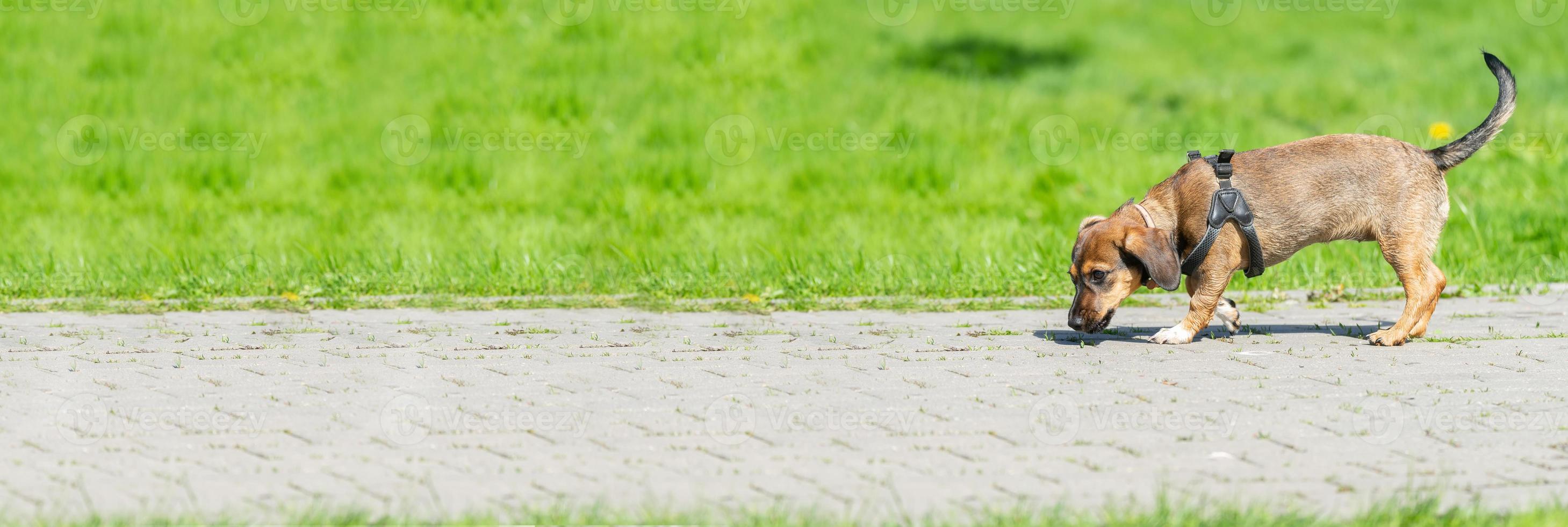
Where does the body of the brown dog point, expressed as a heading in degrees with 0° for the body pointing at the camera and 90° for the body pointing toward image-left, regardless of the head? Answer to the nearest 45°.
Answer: approximately 90°
